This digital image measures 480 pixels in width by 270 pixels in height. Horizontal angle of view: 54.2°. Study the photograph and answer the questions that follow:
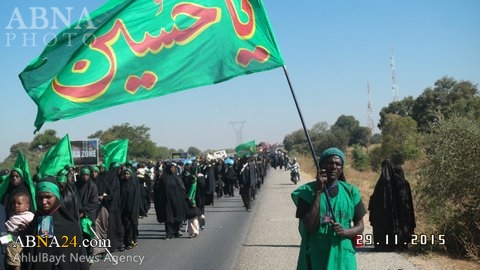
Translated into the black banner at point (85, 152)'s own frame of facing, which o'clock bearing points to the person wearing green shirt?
The person wearing green shirt is roughly at 12 o'clock from the black banner.

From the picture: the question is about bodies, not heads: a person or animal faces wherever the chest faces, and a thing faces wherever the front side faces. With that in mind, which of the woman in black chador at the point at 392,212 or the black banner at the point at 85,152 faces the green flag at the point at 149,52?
the black banner

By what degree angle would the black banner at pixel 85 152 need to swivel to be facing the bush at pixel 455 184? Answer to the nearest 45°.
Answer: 0° — it already faces it

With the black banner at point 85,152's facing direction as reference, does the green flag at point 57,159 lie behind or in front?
in front

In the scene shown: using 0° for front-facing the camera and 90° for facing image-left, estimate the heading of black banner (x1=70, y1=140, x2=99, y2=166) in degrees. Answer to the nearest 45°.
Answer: approximately 0°

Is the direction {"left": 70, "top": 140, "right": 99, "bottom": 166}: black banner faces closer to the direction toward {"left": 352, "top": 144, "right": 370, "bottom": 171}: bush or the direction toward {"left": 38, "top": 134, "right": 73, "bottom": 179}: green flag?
the green flag
